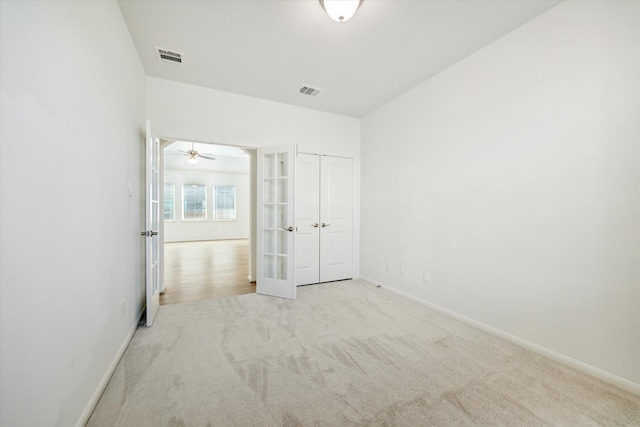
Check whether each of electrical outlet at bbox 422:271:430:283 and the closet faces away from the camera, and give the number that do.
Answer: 0

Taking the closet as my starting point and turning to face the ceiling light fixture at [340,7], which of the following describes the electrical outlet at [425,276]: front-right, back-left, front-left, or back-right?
front-left

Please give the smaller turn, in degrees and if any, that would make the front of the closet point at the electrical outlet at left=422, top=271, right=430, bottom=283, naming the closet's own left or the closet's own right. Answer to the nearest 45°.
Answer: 0° — it already faces it

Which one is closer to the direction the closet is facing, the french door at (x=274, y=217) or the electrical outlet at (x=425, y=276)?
the electrical outlet

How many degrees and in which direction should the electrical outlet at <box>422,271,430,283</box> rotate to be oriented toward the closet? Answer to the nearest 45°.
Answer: approximately 45° to its right

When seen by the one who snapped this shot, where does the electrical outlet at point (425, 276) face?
facing the viewer and to the left of the viewer

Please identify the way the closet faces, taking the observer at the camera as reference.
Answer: facing the viewer and to the right of the viewer

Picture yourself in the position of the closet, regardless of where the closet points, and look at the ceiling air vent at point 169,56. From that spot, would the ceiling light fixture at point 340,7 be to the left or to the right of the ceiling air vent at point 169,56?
left

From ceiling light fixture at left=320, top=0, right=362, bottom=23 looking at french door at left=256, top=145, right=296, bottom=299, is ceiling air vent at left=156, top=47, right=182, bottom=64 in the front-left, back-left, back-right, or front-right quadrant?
front-left

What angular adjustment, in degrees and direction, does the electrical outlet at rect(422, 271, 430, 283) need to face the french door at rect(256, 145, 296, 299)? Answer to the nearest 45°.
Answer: approximately 45° to its right

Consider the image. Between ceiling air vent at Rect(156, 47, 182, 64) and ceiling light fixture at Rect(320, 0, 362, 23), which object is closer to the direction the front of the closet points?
the ceiling light fixture

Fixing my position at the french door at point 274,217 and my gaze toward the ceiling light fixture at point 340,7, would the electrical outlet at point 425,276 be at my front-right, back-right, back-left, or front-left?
front-left

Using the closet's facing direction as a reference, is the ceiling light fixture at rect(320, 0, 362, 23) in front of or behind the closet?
in front

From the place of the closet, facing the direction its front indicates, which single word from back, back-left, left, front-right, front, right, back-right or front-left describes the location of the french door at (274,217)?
right

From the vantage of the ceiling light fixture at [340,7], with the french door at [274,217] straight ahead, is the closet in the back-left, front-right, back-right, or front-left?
front-right
